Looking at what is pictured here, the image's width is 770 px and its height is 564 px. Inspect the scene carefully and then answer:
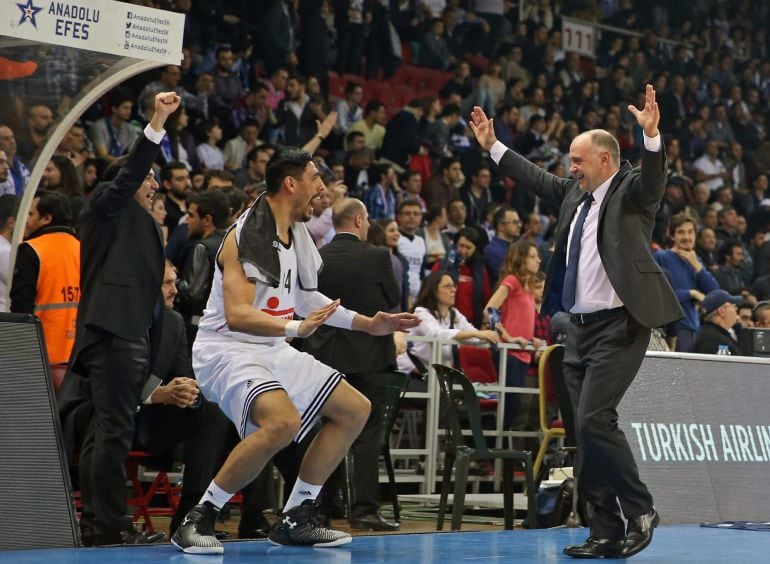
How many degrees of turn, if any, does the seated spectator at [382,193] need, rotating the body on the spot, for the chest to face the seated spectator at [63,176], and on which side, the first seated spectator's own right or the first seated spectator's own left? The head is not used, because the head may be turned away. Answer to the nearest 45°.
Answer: approximately 45° to the first seated spectator's own right

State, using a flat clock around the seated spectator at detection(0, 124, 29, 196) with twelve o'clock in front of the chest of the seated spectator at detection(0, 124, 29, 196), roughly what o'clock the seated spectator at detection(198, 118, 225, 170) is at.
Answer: the seated spectator at detection(198, 118, 225, 170) is roughly at 8 o'clock from the seated spectator at detection(0, 124, 29, 196).

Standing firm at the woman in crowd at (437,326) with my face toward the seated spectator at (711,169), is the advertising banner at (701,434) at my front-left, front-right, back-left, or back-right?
back-right

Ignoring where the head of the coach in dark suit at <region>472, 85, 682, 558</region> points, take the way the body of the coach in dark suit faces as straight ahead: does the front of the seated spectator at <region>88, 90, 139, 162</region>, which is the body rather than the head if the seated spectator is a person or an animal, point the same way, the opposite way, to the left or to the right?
to the left

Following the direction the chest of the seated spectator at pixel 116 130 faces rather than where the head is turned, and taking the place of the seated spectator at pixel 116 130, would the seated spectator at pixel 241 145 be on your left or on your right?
on your left

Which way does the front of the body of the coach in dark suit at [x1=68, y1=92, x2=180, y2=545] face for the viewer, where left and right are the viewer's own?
facing to the right of the viewer

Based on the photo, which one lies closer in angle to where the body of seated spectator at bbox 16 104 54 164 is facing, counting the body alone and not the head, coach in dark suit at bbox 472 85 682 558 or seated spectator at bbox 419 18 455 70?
the coach in dark suit
